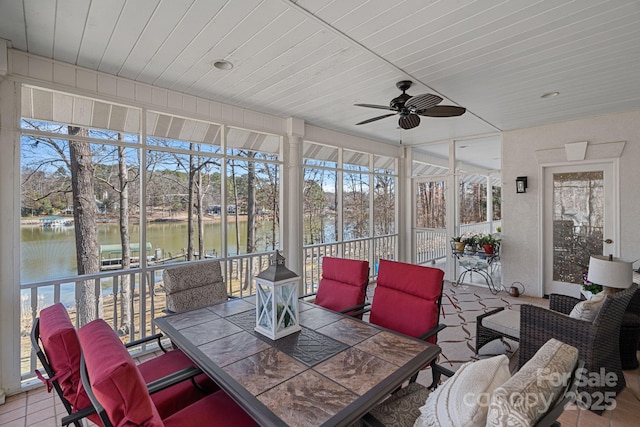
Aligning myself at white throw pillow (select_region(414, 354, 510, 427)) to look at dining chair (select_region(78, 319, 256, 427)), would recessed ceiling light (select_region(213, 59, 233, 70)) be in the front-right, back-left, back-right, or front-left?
front-right

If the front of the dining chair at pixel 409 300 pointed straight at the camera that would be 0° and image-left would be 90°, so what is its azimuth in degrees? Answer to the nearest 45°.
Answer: approximately 45°

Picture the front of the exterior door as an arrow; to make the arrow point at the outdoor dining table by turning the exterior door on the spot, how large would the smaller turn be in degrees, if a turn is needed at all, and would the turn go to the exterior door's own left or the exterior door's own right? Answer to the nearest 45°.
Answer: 0° — it already faces it

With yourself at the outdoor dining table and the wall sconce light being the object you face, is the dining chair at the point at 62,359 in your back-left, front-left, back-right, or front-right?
back-left

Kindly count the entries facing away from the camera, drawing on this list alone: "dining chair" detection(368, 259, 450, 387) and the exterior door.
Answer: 0

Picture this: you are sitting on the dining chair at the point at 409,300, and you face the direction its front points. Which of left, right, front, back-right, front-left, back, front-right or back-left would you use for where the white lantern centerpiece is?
front

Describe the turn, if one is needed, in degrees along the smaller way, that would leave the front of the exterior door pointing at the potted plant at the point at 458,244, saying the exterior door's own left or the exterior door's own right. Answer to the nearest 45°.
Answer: approximately 90° to the exterior door's own right

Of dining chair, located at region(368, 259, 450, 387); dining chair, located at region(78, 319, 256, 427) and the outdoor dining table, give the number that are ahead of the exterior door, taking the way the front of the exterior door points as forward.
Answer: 3

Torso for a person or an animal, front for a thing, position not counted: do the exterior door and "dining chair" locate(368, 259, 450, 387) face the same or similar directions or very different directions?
same or similar directions

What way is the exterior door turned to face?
toward the camera

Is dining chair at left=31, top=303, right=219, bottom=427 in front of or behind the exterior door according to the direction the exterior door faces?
in front
